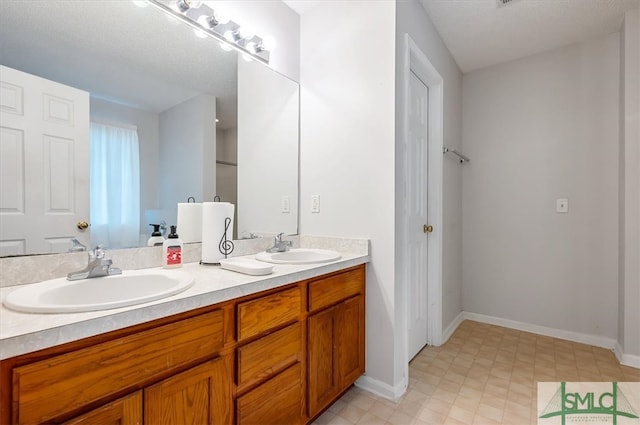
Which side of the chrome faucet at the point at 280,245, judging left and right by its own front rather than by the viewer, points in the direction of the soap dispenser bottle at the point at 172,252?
right

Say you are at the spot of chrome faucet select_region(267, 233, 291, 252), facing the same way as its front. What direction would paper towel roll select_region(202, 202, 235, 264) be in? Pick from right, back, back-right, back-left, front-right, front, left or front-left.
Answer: right

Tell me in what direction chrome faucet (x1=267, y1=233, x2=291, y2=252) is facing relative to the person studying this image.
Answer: facing the viewer and to the right of the viewer
